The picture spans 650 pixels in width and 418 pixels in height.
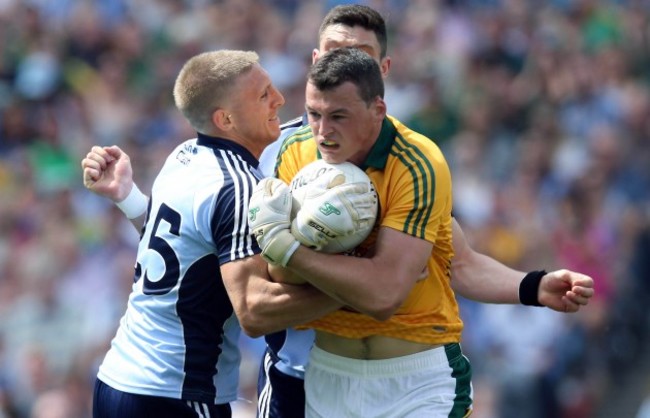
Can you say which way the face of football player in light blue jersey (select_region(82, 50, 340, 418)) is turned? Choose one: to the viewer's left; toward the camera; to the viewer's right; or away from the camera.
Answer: to the viewer's right

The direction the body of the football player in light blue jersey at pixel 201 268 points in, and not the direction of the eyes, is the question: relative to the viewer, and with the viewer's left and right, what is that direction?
facing away from the viewer and to the right of the viewer

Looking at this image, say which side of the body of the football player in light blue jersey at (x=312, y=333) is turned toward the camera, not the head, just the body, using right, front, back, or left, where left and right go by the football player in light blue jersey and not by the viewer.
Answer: front
